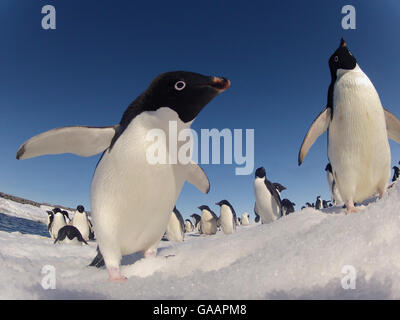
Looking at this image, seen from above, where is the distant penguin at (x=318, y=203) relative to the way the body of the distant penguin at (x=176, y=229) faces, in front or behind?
behind

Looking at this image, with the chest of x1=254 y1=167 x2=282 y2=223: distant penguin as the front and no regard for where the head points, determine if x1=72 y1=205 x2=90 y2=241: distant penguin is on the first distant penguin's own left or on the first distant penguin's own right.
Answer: on the first distant penguin's own right

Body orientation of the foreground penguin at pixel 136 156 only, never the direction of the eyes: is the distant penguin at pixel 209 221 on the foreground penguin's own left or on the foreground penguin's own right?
on the foreground penguin's own left

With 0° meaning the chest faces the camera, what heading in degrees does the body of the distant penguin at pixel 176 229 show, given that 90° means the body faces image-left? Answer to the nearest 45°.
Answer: approximately 45°

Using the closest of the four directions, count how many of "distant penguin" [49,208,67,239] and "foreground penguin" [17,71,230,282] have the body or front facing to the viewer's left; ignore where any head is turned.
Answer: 0

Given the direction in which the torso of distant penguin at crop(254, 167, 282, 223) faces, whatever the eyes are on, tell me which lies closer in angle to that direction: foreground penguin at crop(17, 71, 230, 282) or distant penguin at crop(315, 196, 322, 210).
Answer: the foreground penguin
